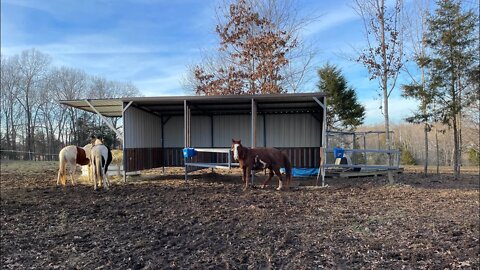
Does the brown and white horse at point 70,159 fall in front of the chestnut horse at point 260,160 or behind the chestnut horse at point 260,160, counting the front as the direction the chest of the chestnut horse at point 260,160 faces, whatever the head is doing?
in front

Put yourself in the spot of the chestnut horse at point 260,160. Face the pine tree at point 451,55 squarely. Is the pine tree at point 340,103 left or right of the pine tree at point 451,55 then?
left

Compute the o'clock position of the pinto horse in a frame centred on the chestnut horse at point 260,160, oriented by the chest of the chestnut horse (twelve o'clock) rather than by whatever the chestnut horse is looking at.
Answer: The pinto horse is roughly at 12 o'clock from the chestnut horse.

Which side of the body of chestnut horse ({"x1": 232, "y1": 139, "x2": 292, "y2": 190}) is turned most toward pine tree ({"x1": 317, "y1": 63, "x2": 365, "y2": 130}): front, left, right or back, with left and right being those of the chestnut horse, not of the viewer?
right

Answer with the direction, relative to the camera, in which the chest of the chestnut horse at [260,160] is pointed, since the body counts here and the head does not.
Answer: to the viewer's left

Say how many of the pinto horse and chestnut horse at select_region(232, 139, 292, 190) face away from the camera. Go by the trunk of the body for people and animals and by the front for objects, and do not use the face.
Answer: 1
